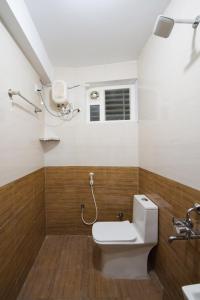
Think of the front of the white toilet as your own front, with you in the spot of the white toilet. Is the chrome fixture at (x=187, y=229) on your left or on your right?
on your left

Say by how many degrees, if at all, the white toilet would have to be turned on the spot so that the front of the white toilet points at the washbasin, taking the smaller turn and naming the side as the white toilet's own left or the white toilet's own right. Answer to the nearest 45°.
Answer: approximately 90° to the white toilet's own left
